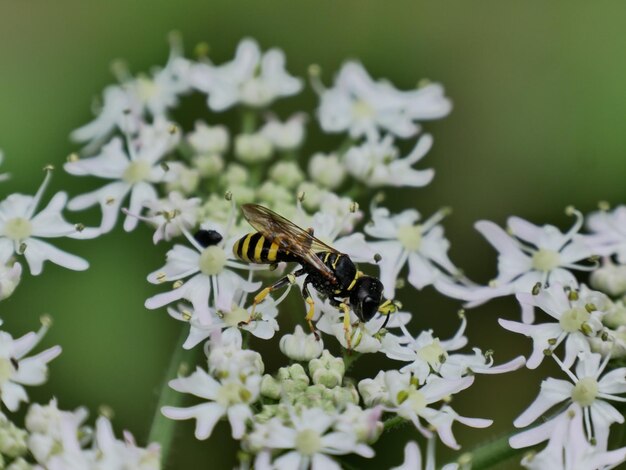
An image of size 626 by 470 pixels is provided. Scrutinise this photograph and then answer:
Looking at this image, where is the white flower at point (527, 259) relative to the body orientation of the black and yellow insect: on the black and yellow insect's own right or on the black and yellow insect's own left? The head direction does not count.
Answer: on the black and yellow insect's own left

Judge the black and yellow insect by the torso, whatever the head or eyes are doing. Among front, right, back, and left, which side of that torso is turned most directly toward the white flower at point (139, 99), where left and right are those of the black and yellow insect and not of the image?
back

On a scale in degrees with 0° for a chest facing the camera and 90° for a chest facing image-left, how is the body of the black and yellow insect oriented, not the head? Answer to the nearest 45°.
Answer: approximately 315°

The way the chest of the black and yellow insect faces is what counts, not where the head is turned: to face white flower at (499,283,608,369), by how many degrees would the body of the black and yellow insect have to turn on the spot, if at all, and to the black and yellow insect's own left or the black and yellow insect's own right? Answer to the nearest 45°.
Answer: approximately 45° to the black and yellow insect's own left

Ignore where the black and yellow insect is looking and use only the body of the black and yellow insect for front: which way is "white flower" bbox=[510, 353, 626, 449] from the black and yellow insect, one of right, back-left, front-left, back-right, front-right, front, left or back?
front-left
